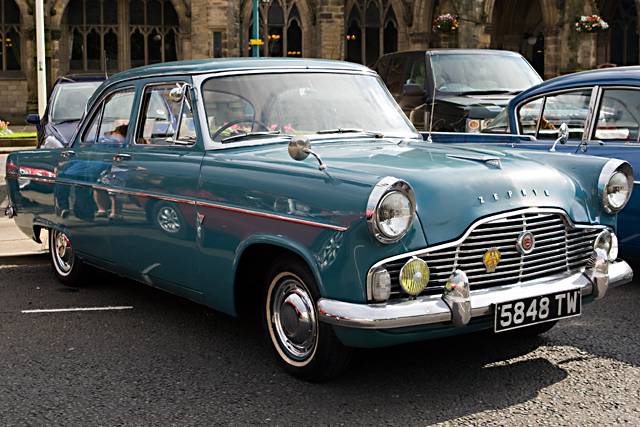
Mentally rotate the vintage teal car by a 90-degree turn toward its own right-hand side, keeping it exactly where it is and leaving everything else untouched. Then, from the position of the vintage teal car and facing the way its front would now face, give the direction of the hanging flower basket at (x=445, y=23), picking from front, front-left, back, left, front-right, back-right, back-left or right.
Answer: back-right

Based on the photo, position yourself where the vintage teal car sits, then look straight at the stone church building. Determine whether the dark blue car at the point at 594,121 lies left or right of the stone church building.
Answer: right

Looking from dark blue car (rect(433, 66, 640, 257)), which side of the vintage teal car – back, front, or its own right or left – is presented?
left

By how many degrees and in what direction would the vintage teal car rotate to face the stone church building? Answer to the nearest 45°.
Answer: approximately 135° to its left

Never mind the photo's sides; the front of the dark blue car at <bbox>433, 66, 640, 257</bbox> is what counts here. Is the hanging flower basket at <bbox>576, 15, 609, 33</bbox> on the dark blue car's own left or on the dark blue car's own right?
on the dark blue car's own right

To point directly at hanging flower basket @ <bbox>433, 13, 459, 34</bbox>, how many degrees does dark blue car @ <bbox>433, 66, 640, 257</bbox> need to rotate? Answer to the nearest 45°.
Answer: approximately 90° to its right

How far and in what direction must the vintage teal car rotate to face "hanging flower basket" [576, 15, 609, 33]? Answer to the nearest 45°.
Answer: approximately 135° to its left

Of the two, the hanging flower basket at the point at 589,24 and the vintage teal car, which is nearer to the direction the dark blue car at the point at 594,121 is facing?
the vintage teal car

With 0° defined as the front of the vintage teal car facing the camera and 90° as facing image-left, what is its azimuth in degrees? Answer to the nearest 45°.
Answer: approximately 315°

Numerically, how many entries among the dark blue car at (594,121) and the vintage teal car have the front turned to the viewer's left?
1

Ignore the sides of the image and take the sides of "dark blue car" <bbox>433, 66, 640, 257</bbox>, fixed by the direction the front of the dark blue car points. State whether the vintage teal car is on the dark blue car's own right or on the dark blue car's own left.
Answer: on the dark blue car's own left

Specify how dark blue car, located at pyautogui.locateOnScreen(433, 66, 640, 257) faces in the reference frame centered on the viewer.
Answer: facing to the left of the viewer

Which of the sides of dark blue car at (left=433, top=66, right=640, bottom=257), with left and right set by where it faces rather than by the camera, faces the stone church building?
right
